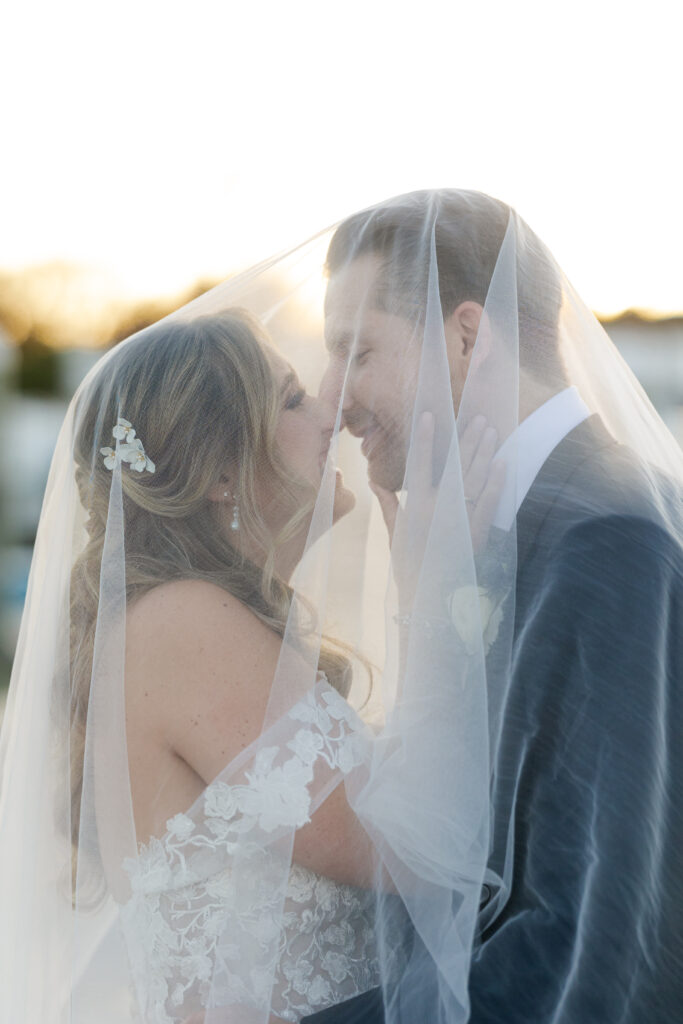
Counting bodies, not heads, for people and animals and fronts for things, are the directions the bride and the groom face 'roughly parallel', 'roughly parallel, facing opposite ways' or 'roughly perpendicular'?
roughly parallel, facing opposite ways

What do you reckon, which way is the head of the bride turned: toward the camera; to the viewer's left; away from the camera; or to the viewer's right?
to the viewer's right

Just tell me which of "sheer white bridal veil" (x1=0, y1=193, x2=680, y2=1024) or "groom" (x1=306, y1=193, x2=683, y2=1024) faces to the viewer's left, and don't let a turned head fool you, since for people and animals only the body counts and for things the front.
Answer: the groom

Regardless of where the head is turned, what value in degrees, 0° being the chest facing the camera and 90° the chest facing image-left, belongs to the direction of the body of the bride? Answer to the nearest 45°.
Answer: approximately 270°

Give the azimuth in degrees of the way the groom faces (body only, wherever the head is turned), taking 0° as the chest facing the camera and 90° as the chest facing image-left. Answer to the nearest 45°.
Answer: approximately 90°

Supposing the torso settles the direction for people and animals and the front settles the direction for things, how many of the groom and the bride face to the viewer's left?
1
